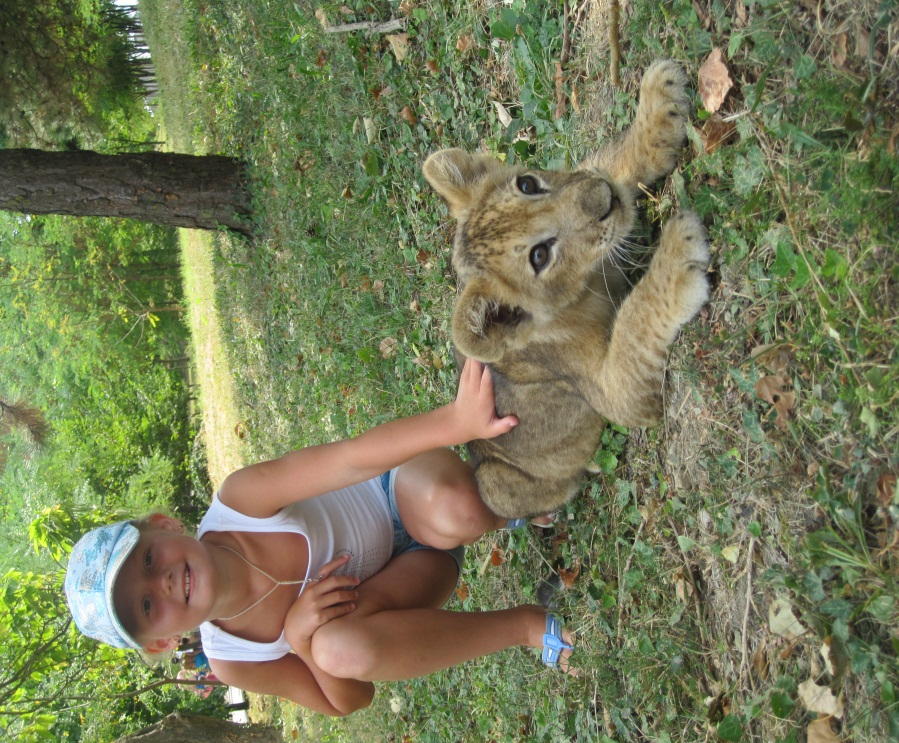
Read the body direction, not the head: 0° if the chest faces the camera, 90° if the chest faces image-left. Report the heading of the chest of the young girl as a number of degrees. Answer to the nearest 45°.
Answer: approximately 0°

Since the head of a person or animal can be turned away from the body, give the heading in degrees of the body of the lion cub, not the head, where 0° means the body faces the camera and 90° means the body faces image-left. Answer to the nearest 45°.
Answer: approximately 315°

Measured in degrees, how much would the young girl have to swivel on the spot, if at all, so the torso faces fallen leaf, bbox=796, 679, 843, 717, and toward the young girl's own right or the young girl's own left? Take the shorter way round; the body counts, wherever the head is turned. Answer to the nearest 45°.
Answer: approximately 45° to the young girl's own left
